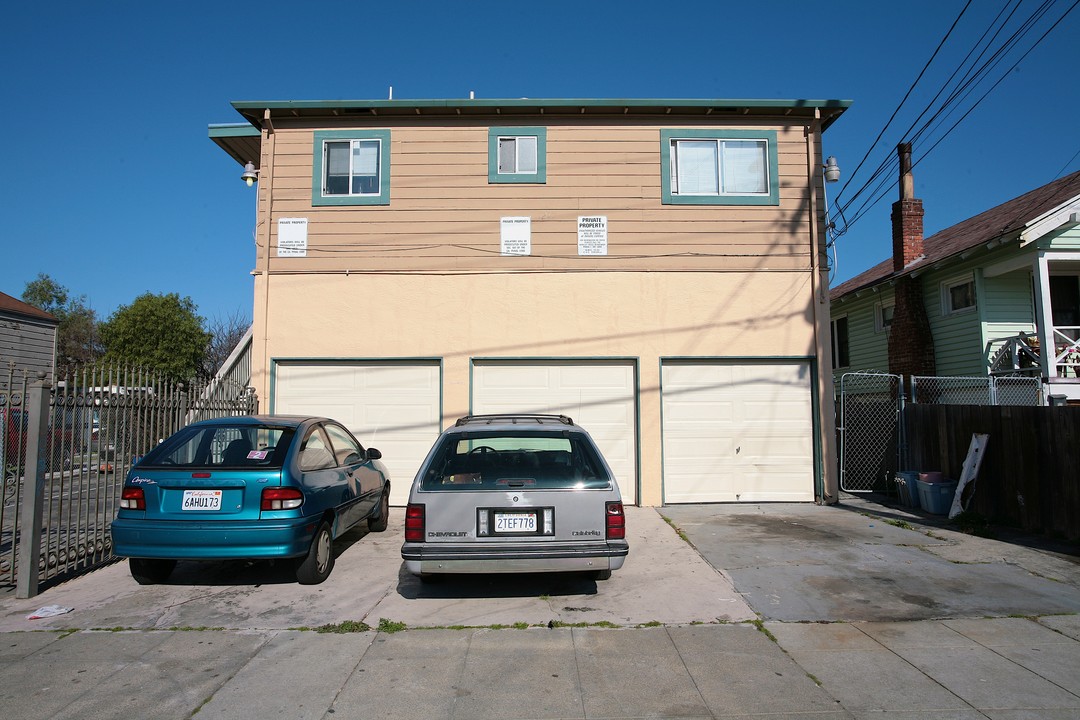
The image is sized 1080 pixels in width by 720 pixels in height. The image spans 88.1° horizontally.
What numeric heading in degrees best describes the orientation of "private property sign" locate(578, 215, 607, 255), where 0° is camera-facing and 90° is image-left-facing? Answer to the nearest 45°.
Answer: approximately 0°

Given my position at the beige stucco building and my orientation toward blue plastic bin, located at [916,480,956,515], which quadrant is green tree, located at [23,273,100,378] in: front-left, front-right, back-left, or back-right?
back-left

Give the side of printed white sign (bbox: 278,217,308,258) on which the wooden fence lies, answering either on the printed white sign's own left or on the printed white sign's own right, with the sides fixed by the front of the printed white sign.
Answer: on the printed white sign's own left

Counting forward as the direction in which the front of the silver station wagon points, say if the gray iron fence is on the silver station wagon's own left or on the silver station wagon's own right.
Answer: on the silver station wagon's own left

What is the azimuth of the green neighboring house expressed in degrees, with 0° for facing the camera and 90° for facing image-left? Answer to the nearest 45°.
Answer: approximately 315°

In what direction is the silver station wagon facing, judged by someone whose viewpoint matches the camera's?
facing away from the viewer
